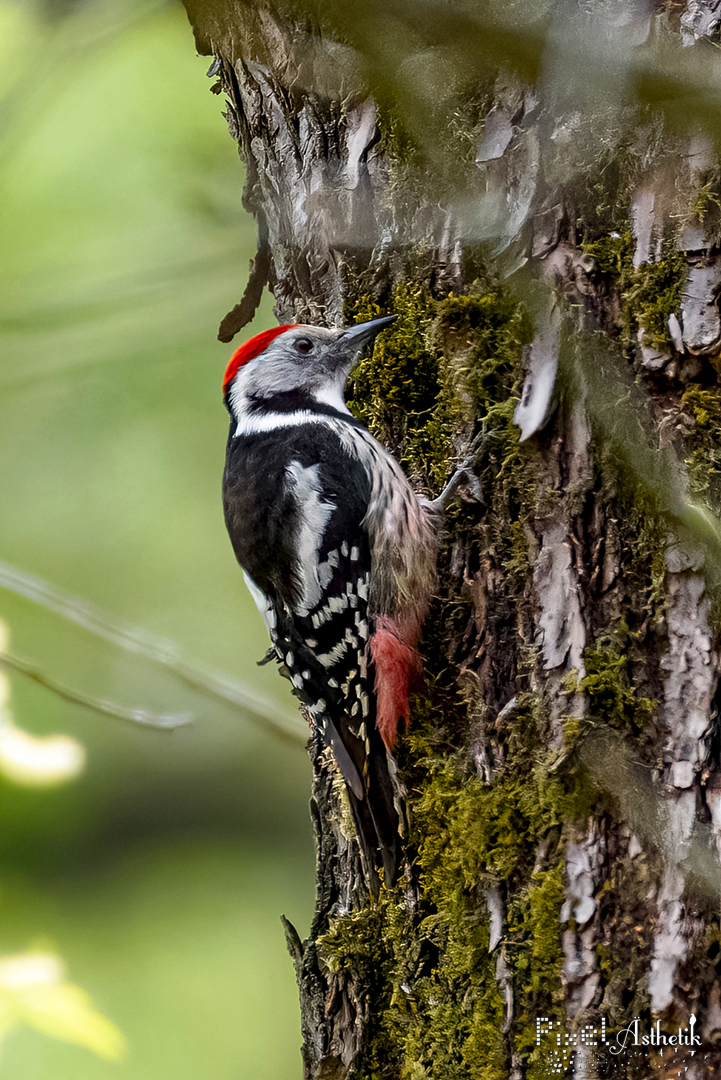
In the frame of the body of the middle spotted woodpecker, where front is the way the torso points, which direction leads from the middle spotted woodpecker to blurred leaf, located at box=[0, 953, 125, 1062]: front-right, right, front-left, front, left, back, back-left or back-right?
back-left

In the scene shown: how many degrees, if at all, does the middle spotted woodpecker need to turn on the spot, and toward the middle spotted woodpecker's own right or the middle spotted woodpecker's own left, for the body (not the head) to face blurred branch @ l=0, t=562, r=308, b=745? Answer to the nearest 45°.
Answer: approximately 135° to the middle spotted woodpecker's own left

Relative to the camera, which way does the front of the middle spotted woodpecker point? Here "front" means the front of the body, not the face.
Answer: to the viewer's right

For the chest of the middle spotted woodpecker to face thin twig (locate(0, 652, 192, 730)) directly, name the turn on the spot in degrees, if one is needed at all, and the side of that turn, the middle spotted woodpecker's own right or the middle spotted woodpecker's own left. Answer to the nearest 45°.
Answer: approximately 135° to the middle spotted woodpecker's own left
